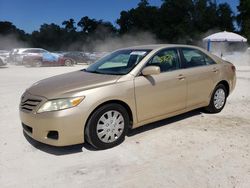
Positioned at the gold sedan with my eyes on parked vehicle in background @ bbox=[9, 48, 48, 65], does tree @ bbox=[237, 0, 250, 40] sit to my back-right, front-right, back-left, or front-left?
front-right

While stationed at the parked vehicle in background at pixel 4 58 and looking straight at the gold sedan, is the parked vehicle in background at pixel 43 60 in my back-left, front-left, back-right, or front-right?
front-left

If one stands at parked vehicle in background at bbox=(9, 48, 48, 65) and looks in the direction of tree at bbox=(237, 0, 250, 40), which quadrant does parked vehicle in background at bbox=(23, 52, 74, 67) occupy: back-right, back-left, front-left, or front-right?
front-right

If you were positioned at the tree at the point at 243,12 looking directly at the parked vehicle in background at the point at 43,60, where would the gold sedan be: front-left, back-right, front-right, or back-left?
front-left

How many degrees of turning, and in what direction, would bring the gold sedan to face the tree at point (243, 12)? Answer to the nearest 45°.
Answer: approximately 180°

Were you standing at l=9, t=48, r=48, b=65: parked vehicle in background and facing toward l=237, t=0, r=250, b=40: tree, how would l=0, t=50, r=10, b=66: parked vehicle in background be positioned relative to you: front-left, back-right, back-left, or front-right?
back-left

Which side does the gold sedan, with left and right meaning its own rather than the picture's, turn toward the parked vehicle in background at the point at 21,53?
right

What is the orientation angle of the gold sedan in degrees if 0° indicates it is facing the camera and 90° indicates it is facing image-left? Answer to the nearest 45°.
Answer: approximately 45°
